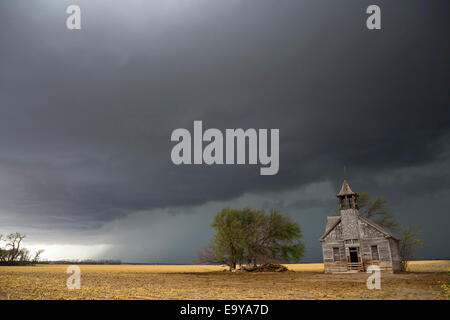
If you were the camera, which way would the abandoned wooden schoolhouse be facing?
facing the viewer
